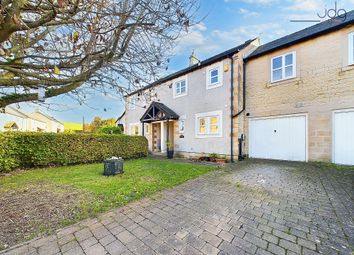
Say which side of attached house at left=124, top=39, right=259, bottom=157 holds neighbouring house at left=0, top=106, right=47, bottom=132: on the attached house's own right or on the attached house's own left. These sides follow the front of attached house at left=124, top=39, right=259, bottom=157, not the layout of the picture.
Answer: on the attached house's own right

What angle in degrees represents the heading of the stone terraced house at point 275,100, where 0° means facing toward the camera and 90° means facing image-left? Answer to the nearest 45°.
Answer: approximately 45°

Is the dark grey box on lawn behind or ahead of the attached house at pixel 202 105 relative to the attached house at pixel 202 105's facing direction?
ahead

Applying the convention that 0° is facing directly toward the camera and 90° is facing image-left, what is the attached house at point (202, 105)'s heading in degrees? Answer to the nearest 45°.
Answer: approximately 45°

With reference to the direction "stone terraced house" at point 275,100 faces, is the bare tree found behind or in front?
in front

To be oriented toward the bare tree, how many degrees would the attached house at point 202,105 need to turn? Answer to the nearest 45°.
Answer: approximately 45° to its left
